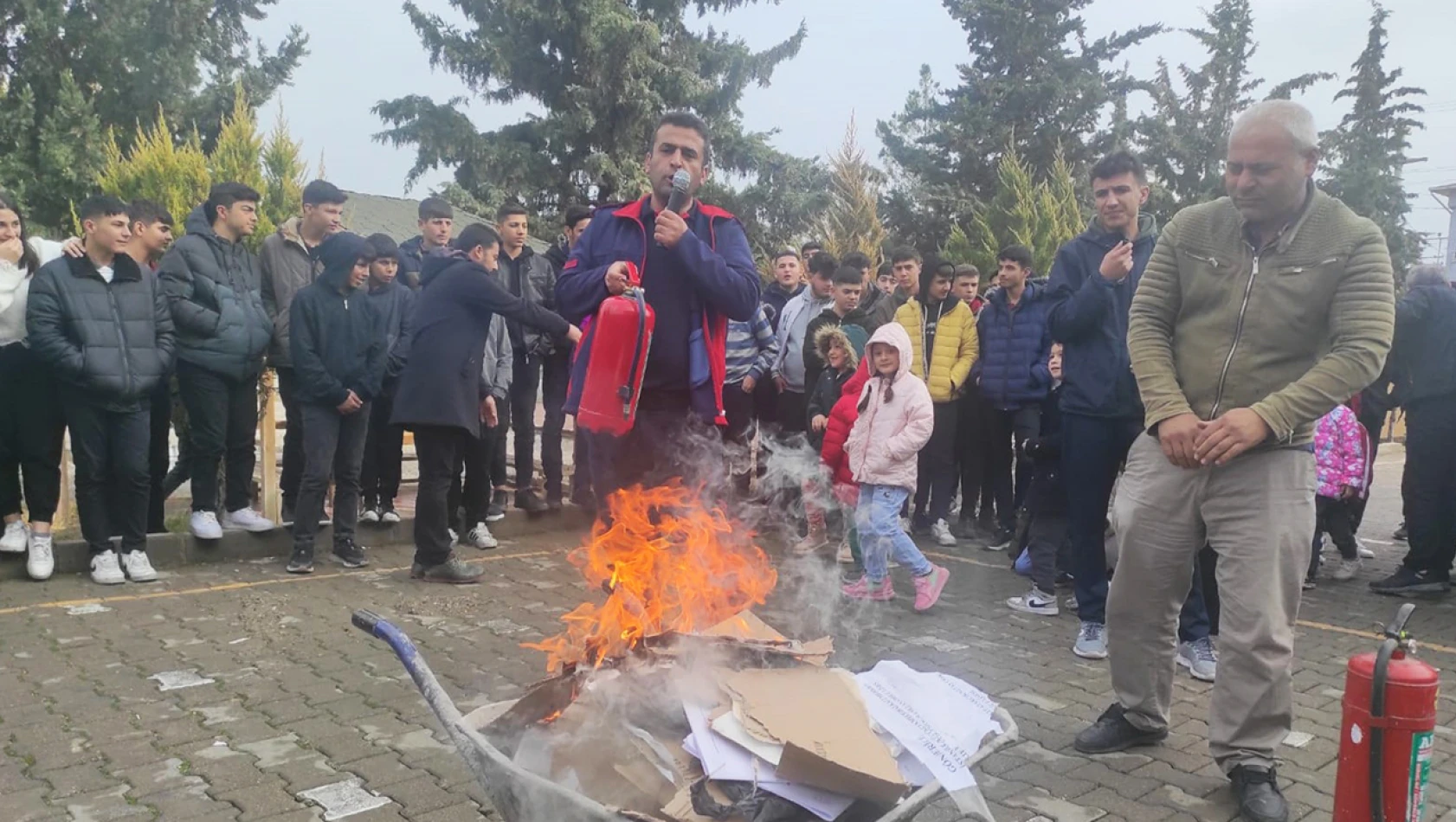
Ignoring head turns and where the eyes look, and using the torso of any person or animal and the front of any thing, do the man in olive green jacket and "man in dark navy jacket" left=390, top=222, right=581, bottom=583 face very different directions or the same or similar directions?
very different directions

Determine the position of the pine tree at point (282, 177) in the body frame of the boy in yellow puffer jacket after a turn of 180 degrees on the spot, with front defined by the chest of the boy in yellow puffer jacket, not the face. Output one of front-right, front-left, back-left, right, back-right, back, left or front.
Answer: left

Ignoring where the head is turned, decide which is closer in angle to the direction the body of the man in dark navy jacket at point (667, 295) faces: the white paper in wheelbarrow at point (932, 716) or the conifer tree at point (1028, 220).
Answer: the white paper in wheelbarrow

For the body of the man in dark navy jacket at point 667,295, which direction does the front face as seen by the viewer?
toward the camera

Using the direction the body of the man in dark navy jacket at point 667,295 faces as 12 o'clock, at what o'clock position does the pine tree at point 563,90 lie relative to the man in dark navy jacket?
The pine tree is roughly at 6 o'clock from the man in dark navy jacket.

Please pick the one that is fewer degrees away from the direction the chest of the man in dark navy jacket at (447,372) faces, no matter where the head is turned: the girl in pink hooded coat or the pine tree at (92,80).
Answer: the girl in pink hooded coat

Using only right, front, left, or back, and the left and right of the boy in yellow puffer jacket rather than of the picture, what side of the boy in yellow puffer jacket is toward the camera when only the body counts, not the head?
front

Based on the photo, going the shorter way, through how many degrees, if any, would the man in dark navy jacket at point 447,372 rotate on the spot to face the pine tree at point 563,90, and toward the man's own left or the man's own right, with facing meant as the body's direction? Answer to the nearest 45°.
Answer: approximately 90° to the man's own left

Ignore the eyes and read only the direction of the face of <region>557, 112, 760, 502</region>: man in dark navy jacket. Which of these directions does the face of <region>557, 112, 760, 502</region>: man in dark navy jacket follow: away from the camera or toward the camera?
toward the camera

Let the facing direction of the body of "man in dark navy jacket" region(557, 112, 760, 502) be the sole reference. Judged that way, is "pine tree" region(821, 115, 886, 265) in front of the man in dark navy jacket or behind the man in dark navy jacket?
behind

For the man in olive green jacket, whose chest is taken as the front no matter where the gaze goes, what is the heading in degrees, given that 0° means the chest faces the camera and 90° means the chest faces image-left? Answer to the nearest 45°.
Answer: approximately 45°

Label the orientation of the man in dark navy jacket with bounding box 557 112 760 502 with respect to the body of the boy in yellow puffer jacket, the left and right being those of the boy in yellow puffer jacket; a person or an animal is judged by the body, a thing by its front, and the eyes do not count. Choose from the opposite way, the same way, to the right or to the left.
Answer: the same way

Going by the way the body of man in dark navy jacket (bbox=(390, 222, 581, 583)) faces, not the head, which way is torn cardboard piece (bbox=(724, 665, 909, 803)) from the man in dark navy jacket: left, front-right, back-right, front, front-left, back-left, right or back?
right

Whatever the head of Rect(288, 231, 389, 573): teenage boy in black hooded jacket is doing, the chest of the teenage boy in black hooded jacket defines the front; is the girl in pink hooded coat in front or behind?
in front

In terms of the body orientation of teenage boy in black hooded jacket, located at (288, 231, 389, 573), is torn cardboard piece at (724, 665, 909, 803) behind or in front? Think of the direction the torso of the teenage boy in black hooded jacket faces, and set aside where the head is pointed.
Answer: in front

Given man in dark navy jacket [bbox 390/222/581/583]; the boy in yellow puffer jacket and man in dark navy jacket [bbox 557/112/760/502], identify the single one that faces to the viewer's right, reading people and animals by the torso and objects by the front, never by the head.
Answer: man in dark navy jacket [bbox 390/222/581/583]

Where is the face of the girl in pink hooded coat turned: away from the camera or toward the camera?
toward the camera

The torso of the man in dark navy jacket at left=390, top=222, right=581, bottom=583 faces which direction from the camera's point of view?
to the viewer's right
